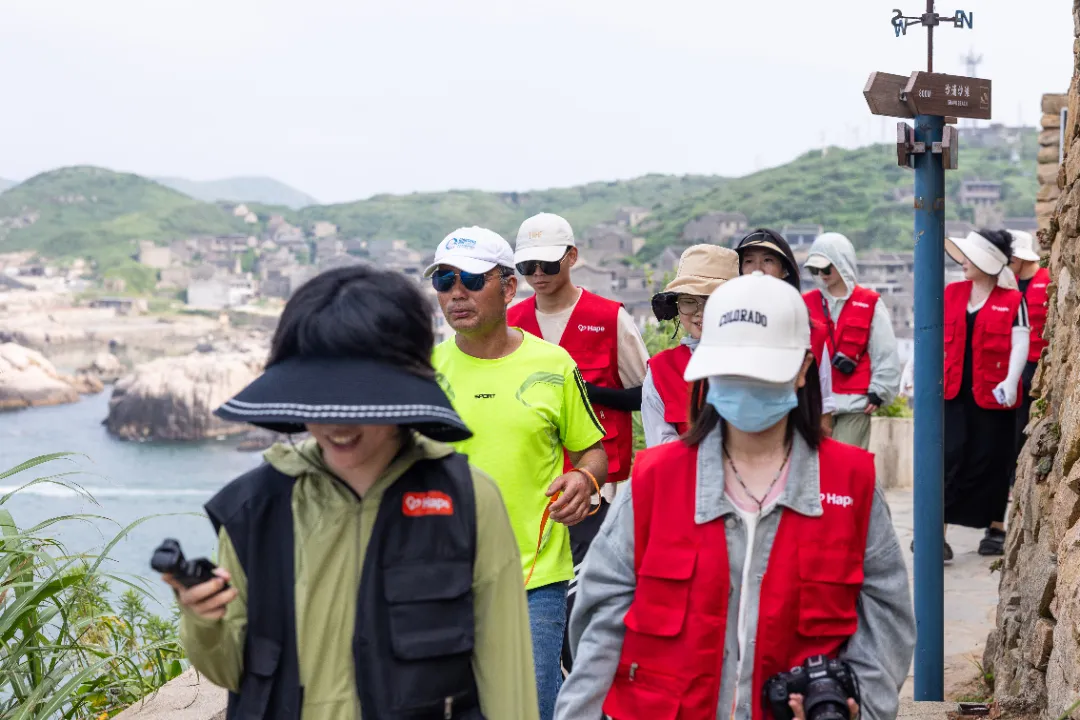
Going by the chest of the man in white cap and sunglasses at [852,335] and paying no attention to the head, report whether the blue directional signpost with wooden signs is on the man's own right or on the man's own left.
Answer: on the man's own left

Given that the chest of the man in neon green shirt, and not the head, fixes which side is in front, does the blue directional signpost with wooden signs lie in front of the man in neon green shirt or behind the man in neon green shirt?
behind

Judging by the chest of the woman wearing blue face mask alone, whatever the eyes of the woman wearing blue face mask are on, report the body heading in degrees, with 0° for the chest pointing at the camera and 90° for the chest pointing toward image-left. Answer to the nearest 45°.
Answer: approximately 0°

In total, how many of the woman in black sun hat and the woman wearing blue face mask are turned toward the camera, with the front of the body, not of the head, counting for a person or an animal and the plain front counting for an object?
2

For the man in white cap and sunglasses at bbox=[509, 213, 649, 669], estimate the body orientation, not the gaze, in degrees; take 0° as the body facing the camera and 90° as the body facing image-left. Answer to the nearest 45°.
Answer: approximately 45°

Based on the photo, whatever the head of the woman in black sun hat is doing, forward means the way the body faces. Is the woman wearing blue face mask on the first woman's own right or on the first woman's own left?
on the first woman's own left

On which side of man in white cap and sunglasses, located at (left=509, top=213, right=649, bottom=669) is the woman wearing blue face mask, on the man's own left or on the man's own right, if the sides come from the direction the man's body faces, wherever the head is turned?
on the man's own left

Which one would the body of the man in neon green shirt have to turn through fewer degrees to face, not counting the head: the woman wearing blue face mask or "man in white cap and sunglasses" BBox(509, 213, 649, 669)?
the woman wearing blue face mask

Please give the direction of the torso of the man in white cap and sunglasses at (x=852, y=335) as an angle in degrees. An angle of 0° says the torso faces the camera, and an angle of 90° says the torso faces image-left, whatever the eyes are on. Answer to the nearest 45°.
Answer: approximately 45°
